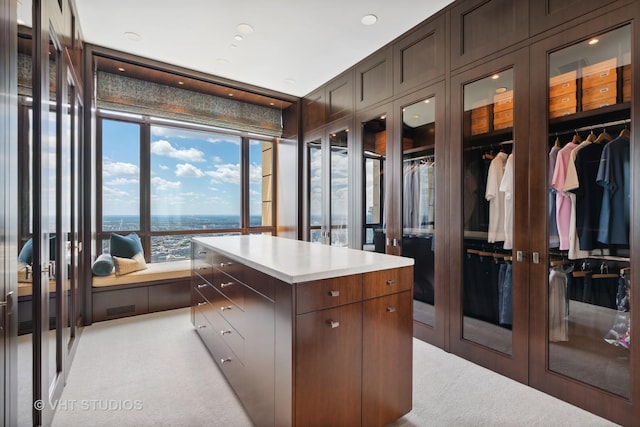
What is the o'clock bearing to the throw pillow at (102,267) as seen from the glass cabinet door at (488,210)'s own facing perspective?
The throw pillow is roughly at 1 o'clock from the glass cabinet door.

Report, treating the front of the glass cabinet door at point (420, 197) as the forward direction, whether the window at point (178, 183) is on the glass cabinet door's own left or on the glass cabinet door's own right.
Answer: on the glass cabinet door's own right

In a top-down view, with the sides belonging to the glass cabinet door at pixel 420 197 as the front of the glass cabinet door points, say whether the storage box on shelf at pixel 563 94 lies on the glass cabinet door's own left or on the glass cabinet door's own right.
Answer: on the glass cabinet door's own left

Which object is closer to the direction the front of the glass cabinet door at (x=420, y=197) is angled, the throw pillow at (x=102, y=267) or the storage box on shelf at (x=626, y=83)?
the throw pillow

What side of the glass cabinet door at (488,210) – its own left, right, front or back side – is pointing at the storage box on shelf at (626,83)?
left

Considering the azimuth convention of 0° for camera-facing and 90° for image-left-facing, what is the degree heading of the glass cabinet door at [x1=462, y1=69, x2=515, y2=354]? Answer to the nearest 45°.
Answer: approximately 45°
